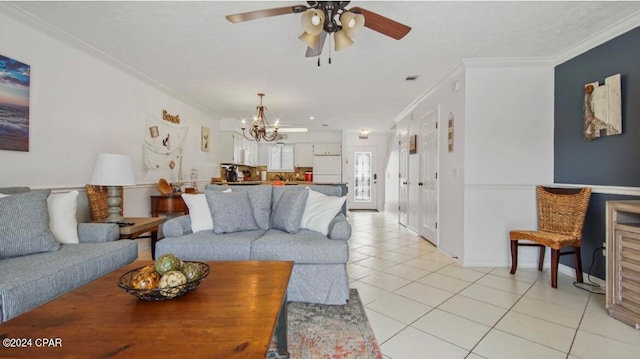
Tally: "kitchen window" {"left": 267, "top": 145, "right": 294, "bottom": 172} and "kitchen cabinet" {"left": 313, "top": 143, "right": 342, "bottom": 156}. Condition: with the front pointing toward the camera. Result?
2

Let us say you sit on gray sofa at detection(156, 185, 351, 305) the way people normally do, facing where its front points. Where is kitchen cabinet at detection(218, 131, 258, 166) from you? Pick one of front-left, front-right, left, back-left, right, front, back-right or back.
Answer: back

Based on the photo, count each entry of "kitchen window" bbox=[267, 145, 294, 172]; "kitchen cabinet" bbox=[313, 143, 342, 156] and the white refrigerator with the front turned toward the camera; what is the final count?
3

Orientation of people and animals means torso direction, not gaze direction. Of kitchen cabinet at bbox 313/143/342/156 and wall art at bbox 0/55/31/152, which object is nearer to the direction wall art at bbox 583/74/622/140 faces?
the wall art

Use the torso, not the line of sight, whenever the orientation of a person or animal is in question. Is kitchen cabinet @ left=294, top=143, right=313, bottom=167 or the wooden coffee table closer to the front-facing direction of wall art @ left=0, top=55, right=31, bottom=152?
the wooden coffee table

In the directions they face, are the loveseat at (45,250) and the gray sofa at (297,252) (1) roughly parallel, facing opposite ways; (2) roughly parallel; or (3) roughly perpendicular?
roughly perpendicular

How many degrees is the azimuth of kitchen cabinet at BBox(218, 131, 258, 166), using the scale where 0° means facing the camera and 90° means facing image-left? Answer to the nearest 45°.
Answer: approximately 315°

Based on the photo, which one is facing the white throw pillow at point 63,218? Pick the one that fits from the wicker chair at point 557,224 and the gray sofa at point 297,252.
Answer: the wicker chair

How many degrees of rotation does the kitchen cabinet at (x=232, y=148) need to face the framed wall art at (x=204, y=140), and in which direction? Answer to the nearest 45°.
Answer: approximately 90° to its right

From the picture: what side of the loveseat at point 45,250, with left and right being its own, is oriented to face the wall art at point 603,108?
front

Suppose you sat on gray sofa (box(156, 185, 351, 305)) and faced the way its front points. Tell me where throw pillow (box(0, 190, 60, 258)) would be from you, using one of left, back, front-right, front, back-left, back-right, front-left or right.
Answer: right

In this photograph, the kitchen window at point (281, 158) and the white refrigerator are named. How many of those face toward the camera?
2

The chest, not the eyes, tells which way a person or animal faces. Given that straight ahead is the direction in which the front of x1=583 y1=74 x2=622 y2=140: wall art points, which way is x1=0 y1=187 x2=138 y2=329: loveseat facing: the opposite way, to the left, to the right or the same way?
the opposite way

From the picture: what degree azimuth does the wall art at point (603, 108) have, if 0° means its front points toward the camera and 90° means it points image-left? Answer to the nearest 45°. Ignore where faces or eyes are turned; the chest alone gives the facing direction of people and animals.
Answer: approximately 45°

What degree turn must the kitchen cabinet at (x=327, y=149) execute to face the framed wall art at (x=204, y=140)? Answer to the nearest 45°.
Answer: approximately 45° to its right

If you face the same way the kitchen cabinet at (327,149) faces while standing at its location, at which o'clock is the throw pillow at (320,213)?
The throw pillow is roughly at 12 o'clock from the kitchen cabinet.

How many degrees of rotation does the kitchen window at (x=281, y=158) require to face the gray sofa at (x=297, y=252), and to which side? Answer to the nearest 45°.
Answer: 0° — it already faces it

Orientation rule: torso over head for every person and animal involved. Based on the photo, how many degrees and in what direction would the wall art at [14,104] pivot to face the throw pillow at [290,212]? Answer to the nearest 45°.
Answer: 0° — it already faces it

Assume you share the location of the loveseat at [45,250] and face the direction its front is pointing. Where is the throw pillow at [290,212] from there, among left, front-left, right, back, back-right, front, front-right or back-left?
front-left

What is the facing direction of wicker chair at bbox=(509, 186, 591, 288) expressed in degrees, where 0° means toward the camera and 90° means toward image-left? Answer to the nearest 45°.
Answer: approximately 45°

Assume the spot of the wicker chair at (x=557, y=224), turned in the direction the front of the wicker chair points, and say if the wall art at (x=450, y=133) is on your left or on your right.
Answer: on your right
